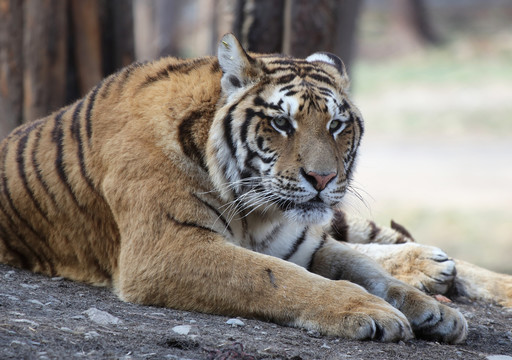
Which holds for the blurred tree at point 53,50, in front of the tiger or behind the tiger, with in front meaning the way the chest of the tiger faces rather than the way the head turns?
behind

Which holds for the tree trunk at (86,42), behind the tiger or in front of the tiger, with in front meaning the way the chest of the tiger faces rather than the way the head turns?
behind

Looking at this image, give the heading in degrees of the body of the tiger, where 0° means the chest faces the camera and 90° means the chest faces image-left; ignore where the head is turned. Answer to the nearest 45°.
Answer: approximately 315°

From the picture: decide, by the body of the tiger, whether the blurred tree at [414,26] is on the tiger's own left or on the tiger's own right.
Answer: on the tiger's own left

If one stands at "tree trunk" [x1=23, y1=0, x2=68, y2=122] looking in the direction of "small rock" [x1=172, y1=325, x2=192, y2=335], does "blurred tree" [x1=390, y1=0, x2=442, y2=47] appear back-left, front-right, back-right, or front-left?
back-left

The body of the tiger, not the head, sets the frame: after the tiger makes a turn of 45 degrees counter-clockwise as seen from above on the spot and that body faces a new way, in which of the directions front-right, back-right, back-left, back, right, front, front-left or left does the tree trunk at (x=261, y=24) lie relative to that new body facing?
left

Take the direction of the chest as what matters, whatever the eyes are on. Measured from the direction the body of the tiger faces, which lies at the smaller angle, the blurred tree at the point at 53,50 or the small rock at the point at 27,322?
the small rock

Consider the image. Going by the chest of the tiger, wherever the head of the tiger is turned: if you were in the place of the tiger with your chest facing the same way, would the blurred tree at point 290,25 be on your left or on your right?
on your left

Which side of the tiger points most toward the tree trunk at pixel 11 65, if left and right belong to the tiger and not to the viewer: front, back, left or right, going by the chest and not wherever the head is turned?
back

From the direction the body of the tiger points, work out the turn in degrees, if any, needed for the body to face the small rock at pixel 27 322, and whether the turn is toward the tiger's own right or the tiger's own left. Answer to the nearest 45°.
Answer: approximately 90° to the tiger's own right
